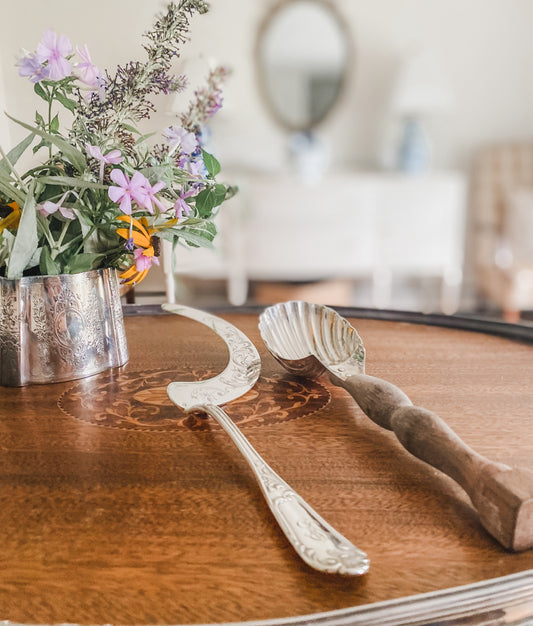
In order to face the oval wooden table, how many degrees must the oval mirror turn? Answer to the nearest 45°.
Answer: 0° — it already faces it

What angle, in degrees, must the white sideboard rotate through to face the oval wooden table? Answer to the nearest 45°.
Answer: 0° — it already faces it

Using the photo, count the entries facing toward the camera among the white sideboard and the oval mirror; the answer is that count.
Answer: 2

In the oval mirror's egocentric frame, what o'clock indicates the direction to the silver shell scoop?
The silver shell scoop is roughly at 12 o'clock from the oval mirror.

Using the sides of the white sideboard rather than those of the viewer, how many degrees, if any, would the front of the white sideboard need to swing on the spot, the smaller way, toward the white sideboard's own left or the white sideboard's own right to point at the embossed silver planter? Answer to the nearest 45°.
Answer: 0° — it already faces it

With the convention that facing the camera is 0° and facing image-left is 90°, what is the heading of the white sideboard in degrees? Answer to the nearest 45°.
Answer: approximately 0°
